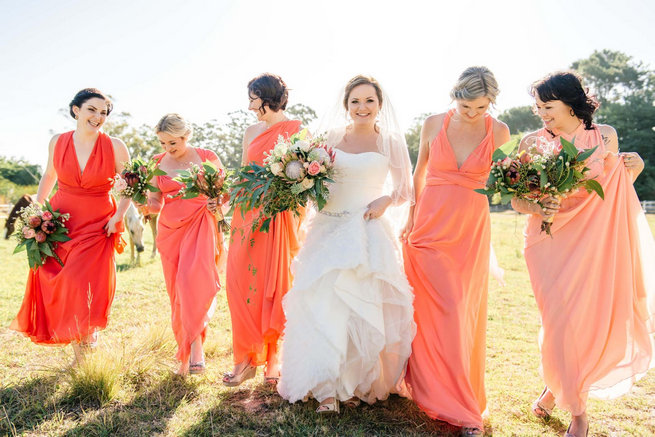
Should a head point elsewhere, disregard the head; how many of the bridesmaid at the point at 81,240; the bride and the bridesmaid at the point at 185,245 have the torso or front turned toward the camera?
3

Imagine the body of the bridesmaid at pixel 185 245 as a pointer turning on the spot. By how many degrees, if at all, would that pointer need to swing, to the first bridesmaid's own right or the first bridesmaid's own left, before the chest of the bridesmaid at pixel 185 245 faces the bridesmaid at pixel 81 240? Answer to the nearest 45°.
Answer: approximately 90° to the first bridesmaid's own right

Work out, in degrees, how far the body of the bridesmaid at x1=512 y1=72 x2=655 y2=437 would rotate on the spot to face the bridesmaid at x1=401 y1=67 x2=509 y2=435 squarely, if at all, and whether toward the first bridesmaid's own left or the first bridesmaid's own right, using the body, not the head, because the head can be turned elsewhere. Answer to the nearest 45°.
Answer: approximately 45° to the first bridesmaid's own right

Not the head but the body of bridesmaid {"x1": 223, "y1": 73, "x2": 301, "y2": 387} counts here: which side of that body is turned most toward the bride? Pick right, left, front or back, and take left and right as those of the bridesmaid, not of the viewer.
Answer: left

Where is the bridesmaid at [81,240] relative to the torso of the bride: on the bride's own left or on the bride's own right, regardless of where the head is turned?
on the bride's own right

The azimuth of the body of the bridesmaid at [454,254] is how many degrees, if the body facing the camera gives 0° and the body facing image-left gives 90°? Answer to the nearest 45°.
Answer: approximately 0°

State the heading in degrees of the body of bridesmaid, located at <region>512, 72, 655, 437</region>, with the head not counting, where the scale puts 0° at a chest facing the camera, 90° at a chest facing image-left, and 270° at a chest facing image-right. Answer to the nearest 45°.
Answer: approximately 45°

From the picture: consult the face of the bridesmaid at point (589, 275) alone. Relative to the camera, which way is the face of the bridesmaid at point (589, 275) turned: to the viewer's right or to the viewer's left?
to the viewer's left

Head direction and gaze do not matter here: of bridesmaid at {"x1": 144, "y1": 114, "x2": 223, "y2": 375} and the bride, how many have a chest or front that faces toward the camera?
2

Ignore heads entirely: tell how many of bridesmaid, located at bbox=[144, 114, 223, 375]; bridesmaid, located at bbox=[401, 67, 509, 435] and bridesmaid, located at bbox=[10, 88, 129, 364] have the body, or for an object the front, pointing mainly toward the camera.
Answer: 3

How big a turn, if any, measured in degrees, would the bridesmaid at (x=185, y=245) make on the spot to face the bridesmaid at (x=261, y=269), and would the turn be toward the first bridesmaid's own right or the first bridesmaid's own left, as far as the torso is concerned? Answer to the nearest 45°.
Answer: approximately 45° to the first bridesmaid's own left
